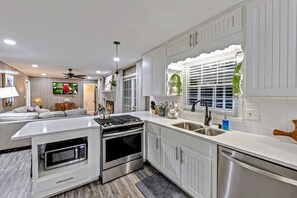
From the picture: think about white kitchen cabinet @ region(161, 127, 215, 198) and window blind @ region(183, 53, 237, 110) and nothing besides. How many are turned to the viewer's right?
0

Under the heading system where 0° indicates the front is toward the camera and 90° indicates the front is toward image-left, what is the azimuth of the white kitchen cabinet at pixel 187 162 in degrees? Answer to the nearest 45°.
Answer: approximately 45°

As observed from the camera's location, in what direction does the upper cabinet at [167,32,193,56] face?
facing the viewer and to the left of the viewer

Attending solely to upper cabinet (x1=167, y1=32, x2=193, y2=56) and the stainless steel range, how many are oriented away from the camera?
0

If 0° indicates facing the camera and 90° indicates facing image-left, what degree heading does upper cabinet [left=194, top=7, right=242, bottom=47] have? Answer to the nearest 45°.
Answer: approximately 45°
